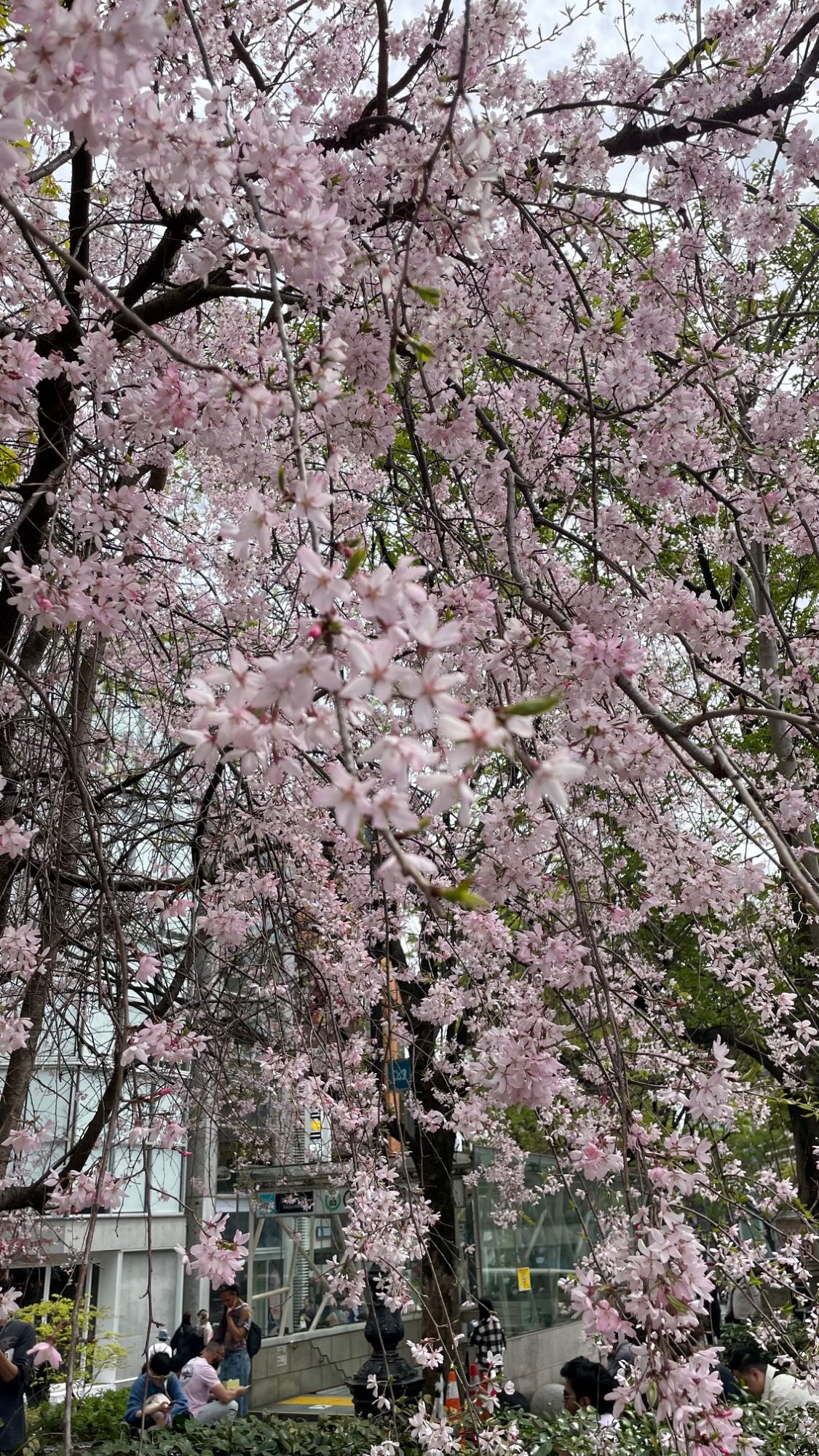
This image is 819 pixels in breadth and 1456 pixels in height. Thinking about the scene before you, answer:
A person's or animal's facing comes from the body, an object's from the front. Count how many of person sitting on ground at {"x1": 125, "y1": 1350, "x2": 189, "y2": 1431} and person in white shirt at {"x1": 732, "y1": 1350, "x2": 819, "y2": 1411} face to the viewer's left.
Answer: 1

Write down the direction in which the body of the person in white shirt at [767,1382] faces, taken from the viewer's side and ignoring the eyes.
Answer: to the viewer's left

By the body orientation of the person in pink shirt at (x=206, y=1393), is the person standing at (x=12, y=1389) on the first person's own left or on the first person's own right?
on the first person's own right

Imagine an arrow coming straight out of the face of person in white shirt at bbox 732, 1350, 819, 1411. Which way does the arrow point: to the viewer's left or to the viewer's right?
to the viewer's left
